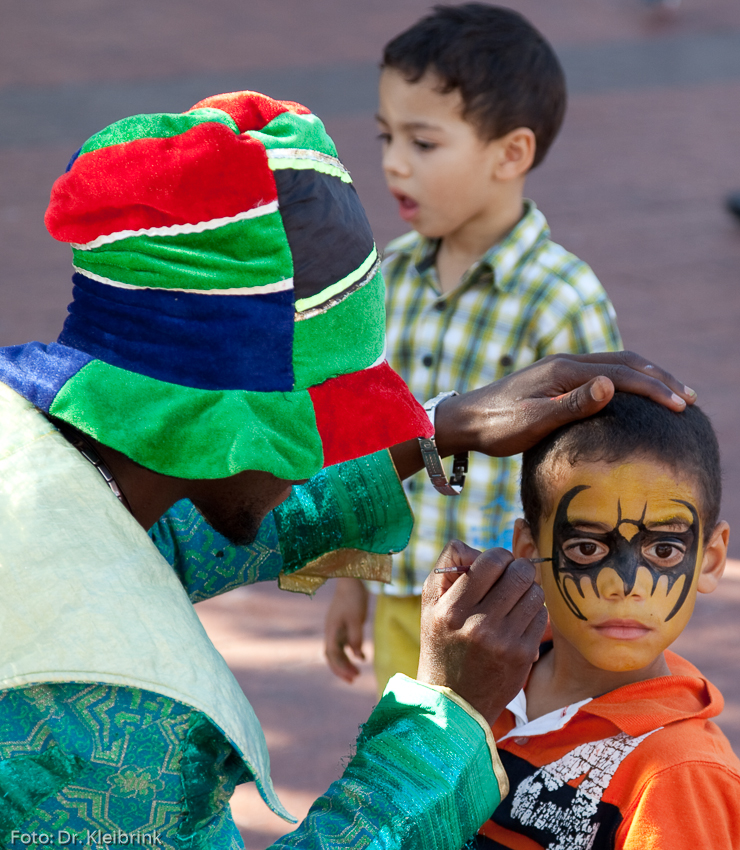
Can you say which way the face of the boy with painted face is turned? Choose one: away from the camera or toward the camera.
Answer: toward the camera

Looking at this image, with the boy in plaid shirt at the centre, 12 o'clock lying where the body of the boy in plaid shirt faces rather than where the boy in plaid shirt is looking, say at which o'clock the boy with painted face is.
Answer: The boy with painted face is roughly at 10 o'clock from the boy in plaid shirt.

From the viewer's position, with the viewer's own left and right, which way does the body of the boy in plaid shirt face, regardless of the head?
facing the viewer and to the left of the viewer
